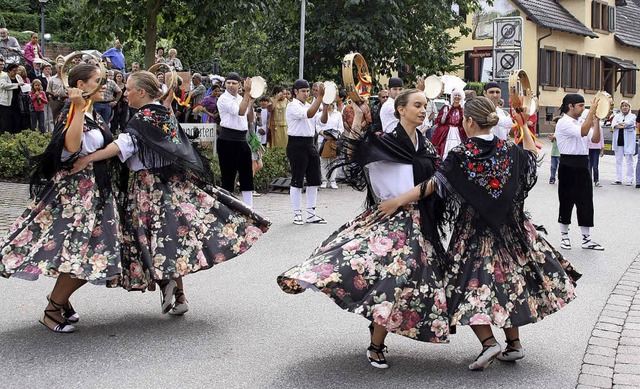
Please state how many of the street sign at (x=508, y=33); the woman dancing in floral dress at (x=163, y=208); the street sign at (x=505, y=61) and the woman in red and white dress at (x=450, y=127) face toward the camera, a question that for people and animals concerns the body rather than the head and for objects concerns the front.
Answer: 3

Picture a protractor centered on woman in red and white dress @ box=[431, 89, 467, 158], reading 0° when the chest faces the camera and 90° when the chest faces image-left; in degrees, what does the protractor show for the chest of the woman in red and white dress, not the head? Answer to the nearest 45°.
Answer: approximately 0°

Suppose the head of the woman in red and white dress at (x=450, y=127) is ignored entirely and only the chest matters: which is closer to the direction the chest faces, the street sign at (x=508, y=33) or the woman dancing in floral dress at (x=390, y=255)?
the woman dancing in floral dress

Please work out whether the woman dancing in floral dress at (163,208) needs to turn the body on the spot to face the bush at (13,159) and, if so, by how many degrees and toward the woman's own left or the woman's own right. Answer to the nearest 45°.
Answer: approximately 45° to the woman's own right

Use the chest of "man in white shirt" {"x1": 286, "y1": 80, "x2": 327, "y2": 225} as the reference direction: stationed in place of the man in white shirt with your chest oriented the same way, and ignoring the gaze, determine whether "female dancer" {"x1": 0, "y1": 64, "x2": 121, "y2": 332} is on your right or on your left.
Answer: on your right

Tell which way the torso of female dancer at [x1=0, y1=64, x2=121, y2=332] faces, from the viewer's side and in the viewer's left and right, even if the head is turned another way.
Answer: facing to the right of the viewer

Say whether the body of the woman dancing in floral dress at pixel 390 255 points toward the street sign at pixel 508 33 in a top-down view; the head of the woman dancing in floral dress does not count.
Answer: no

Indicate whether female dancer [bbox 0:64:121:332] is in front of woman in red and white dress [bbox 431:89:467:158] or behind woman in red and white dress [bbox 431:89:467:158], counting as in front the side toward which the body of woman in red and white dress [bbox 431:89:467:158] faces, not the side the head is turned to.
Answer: in front

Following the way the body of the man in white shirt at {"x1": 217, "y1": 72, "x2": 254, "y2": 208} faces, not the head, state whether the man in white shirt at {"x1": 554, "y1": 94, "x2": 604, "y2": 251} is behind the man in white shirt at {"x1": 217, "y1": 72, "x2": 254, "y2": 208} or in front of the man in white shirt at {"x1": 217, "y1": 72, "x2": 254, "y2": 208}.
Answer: in front

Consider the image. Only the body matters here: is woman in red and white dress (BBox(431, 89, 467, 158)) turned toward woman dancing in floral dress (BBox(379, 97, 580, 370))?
yes

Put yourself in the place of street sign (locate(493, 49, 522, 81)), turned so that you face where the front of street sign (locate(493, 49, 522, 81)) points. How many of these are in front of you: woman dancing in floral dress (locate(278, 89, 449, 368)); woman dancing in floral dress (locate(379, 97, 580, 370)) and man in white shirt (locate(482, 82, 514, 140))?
3

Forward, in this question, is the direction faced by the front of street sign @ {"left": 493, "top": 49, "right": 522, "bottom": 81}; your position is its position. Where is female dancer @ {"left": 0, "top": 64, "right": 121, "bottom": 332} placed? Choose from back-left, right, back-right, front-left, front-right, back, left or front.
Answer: front

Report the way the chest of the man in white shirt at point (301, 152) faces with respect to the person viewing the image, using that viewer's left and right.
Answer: facing the viewer and to the right of the viewer

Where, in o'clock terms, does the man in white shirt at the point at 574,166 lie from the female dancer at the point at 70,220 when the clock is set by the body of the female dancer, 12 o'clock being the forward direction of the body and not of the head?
The man in white shirt is roughly at 11 o'clock from the female dancer.

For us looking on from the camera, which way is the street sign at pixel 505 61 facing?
facing the viewer
